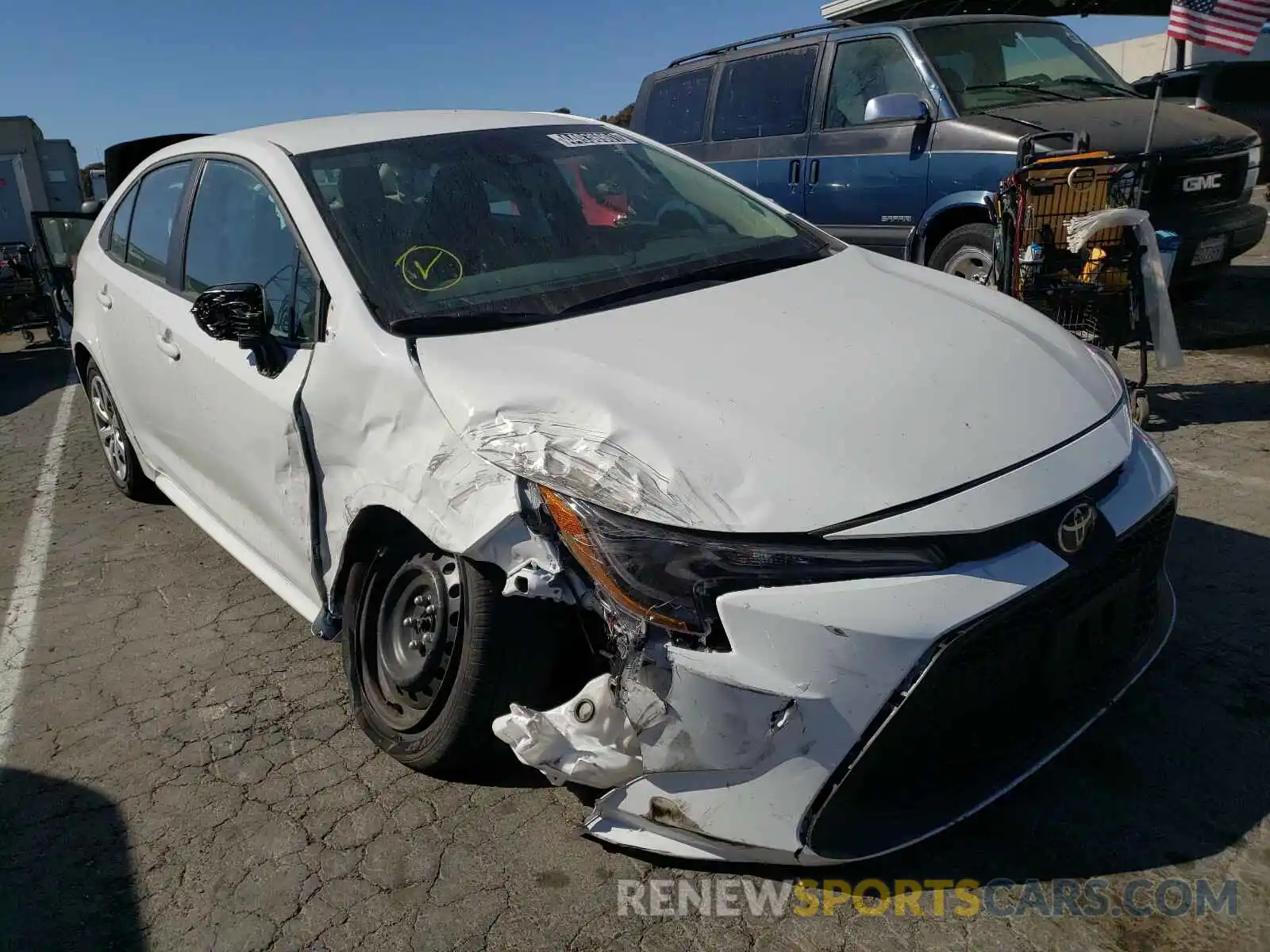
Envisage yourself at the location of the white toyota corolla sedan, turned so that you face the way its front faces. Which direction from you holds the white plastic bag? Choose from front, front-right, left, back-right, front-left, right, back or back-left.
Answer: left

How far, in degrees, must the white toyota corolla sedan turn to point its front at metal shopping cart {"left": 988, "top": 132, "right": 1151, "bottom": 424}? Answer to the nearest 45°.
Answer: approximately 90° to its left

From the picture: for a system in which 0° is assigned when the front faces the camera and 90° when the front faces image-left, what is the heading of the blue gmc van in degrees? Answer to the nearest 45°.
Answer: approximately 315°

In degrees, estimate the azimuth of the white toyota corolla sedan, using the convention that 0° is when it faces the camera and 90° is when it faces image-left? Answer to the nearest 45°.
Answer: approximately 315°

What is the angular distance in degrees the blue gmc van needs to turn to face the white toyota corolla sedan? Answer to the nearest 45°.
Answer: approximately 45° to its right

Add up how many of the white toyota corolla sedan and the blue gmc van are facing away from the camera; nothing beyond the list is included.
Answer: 0

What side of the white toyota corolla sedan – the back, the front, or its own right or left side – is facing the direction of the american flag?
left

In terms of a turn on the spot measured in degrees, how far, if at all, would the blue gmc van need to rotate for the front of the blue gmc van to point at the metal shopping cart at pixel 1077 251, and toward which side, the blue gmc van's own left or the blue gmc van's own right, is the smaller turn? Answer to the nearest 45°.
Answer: approximately 45° to the blue gmc van's own right
